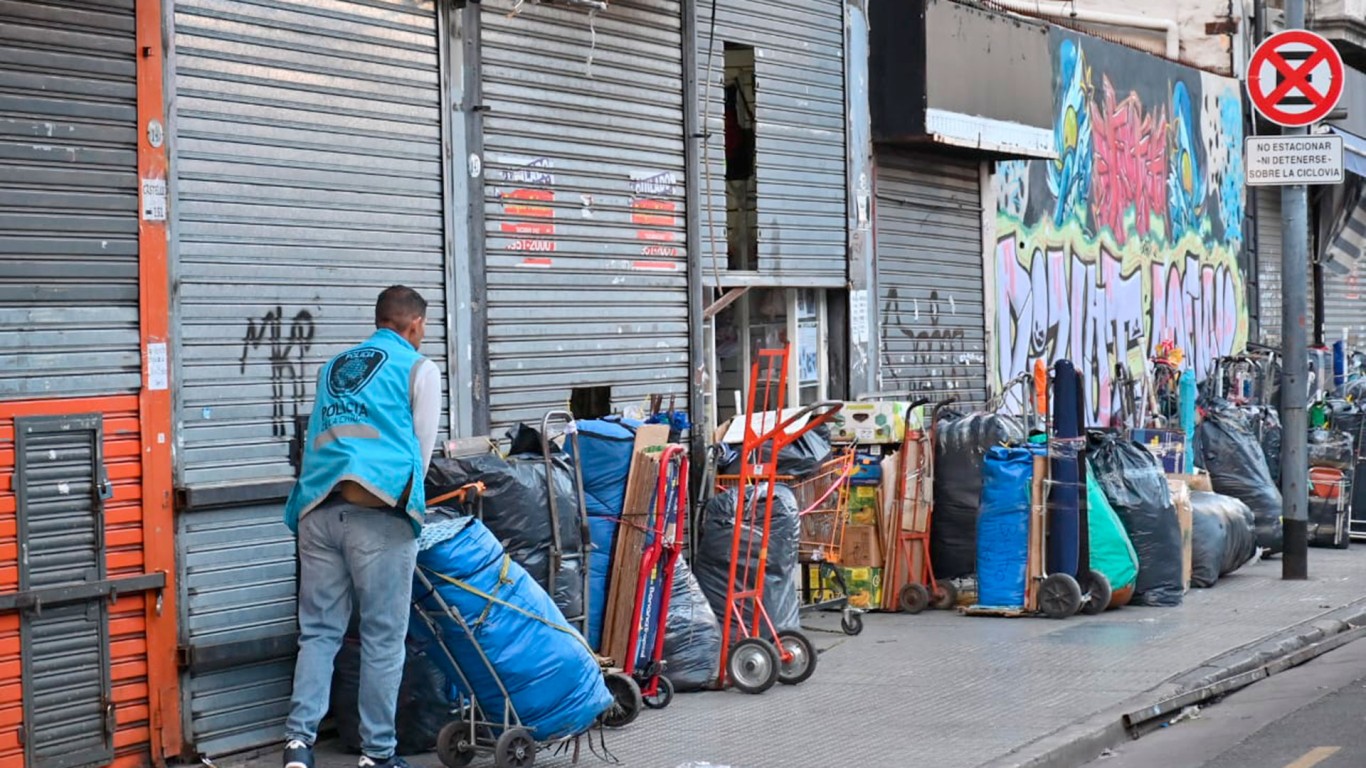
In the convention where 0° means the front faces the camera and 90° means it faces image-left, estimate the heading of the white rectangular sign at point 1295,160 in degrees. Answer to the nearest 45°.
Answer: approximately 0°

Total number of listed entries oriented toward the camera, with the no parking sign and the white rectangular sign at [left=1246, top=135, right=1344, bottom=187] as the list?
2

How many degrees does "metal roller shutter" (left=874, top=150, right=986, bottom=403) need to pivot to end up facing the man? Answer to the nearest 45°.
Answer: approximately 45° to its right

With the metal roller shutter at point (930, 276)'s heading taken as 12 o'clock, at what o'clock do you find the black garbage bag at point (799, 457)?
The black garbage bag is roughly at 2 o'clock from the metal roller shutter.

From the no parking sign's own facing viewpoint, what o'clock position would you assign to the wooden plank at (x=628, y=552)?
The wooden plank is roughly at 1 o'clock from the no parking sign.

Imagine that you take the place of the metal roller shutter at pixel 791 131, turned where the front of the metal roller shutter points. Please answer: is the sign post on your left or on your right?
on your left

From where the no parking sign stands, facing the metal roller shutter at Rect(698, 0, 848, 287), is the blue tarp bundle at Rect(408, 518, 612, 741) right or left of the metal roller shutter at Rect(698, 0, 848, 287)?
left

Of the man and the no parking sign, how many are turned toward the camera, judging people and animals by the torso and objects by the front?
1

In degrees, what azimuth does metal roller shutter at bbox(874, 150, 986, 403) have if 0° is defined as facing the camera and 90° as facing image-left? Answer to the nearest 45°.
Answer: approximately 315°

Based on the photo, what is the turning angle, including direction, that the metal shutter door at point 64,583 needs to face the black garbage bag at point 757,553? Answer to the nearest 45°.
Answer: approximately 45° to its left

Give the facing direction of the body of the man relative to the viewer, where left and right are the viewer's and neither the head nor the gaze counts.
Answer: facing away from the viewer and to the right of the viewer

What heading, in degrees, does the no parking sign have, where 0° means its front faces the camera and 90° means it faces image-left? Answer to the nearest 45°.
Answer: approximately 0°
